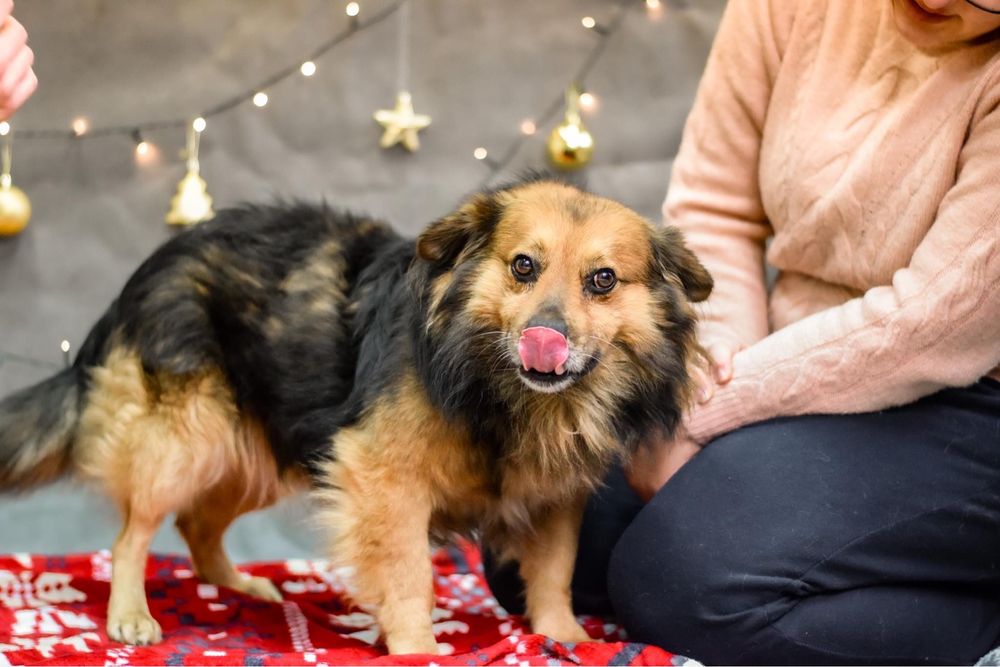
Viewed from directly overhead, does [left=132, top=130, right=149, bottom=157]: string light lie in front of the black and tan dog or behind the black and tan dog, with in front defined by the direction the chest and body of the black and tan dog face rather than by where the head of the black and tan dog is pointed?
behind

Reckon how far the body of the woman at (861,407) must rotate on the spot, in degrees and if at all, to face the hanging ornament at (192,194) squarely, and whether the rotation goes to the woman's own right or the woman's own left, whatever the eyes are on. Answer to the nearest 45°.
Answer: approximately 90° to the woman's own right

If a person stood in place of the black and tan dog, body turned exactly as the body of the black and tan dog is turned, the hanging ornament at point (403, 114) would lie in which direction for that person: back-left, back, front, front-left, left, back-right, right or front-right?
back-left

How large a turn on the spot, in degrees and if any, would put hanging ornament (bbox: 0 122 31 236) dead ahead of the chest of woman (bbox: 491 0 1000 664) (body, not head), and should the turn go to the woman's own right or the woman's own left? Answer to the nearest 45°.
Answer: approximately 45° to the woman's own right

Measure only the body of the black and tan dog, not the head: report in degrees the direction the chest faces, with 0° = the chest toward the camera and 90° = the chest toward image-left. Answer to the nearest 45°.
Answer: approximately 315°

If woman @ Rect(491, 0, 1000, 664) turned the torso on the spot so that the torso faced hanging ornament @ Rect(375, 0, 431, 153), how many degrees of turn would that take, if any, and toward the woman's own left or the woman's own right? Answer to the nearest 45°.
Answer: approximately 90° to the woman's own right

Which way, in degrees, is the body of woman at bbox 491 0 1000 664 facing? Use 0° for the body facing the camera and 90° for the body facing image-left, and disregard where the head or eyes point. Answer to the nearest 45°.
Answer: approximately 45°

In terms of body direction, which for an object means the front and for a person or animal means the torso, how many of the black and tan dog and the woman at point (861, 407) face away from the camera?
0

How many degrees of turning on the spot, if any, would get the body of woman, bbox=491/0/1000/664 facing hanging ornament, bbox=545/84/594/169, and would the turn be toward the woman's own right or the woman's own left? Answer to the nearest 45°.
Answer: approximately 90° to the woman's own right
